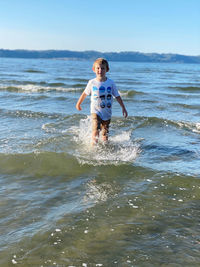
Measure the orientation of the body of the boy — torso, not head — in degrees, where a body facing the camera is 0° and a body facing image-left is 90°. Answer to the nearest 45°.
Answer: approximately 0°

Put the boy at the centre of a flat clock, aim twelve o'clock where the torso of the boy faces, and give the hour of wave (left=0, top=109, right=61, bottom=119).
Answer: The wave is roughly at 5 o'clock from the boy.
